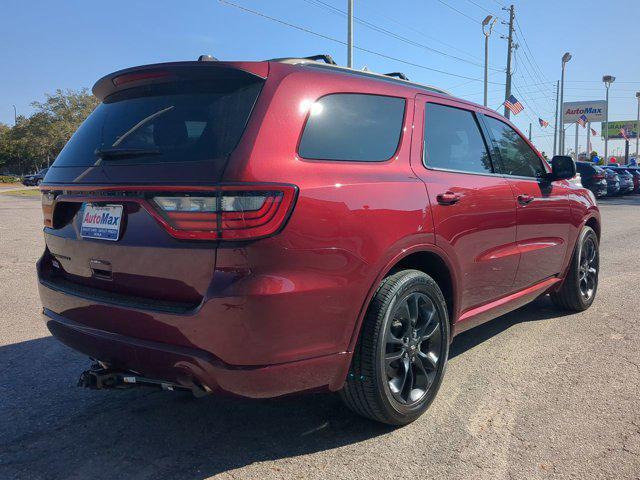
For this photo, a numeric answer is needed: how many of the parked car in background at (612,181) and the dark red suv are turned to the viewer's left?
0

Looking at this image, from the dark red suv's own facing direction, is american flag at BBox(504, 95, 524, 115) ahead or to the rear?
ahead

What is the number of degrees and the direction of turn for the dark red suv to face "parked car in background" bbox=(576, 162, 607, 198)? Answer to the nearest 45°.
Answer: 0° — it already faces it

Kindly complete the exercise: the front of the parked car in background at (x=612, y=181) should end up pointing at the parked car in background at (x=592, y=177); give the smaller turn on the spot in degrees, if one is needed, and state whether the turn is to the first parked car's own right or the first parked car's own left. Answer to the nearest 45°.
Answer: approximately 90° to the first parked car's own left

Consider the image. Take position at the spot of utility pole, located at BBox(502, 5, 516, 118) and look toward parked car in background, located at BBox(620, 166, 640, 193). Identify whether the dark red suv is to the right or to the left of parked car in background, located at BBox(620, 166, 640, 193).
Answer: right

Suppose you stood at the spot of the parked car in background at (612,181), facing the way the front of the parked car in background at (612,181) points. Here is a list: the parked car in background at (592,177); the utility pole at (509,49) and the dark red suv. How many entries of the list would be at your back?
1

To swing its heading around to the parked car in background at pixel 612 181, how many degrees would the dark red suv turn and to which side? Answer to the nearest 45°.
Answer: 0° — it already faces it

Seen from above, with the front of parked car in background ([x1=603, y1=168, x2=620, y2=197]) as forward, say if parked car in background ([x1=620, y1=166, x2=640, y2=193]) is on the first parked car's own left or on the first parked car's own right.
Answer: on the first parked car's own left

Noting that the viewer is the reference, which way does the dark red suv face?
facing away from the viewer and to the right of the viewer

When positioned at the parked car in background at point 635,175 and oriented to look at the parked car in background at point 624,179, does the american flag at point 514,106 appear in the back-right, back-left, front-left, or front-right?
front-right

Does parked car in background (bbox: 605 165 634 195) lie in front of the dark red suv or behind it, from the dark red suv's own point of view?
in front

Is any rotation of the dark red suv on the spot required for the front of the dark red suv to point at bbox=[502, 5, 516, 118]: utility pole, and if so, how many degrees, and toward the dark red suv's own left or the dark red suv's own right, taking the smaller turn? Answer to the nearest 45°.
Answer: approximately 45° to the dark red suv's own left

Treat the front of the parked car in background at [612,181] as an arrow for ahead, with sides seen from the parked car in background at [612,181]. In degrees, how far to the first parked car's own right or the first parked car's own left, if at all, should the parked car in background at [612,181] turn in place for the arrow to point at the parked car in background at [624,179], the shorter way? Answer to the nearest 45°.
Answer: approximately 90° to the first parked car's own right
